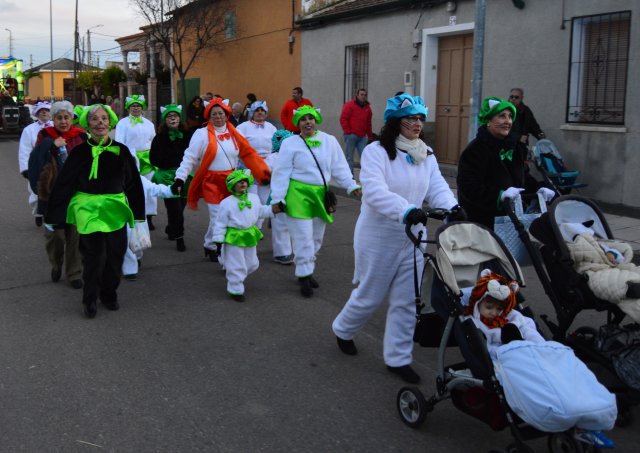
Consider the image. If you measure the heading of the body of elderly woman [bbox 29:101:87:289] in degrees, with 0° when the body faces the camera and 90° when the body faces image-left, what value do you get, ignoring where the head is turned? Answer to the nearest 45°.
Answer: approximately 0°

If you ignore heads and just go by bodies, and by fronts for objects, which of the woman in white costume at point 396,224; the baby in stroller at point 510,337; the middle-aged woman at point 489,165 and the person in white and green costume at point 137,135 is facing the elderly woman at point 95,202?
the person in white and green costume

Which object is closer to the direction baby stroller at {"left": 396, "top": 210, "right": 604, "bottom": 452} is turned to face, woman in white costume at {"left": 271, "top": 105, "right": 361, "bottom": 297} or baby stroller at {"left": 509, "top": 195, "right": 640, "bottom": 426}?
the baby stroller

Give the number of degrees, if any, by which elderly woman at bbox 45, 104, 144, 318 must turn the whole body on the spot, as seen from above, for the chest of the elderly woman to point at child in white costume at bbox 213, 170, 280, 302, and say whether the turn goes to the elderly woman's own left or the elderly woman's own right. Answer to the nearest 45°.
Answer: approximately 90° to the elderly woman's own left

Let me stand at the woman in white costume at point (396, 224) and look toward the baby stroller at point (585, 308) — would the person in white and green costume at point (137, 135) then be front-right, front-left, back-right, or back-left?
back-left

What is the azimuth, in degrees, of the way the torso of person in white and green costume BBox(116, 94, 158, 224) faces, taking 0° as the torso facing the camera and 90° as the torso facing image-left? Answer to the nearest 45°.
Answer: approximately 0°

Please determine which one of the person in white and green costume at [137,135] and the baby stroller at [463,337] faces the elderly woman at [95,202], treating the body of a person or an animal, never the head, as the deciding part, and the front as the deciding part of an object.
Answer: the person in white and green costume

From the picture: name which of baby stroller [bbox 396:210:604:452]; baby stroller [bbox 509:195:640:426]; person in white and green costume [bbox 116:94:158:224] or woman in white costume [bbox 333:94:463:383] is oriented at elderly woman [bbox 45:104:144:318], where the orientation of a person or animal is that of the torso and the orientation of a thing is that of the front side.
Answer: the person in white and green costume
